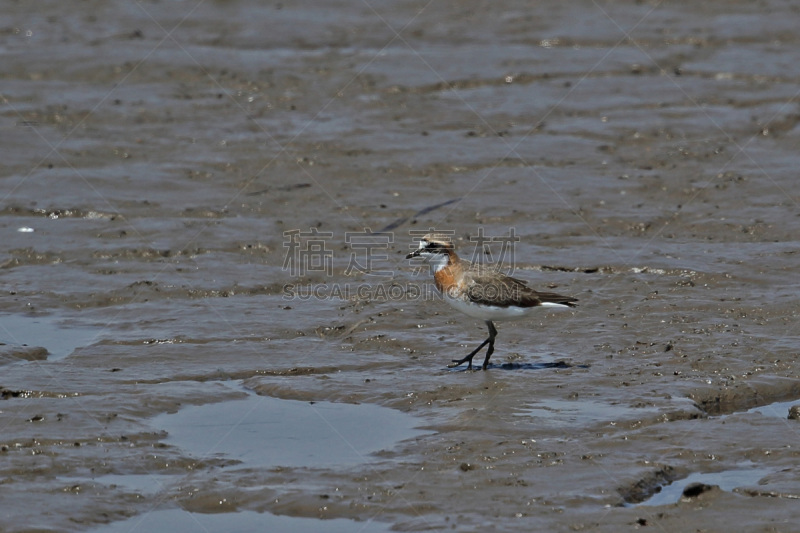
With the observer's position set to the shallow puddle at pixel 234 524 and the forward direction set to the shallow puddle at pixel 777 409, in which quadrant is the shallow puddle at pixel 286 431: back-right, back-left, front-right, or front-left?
front-left

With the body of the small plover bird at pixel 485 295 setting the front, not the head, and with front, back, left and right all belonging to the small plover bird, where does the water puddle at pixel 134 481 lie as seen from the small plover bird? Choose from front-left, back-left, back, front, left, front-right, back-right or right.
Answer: front-left

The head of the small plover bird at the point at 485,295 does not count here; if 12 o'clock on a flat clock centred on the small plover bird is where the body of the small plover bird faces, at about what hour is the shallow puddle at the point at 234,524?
The shallow puddle is roughly at 10 o'clock from the small plover bird.

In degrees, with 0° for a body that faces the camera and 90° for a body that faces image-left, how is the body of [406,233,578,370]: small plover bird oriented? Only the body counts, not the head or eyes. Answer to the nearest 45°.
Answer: approximately 90°

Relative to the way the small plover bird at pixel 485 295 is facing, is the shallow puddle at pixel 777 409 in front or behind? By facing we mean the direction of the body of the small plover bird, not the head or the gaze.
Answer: behind

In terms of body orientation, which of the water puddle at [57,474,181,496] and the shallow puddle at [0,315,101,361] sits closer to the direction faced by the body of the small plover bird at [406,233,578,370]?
the shallow puddle

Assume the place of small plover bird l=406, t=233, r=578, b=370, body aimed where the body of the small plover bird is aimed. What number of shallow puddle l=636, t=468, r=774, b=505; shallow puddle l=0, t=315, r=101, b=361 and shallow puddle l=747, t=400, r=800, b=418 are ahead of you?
1

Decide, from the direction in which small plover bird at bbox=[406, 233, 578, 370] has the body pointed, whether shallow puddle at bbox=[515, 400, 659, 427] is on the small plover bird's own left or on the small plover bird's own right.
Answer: on the small plover bird's own left

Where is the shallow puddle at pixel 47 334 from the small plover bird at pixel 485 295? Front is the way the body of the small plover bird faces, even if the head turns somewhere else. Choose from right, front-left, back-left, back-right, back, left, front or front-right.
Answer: front

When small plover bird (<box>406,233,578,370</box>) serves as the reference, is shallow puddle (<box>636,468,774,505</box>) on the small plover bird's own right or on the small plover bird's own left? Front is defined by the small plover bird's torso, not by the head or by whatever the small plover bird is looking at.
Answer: on the small plover bird's own left
